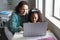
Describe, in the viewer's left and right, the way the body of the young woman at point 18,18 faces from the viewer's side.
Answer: facing the viewer and to the right of the viewer

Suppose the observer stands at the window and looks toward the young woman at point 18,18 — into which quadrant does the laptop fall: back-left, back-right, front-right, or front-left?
front-left

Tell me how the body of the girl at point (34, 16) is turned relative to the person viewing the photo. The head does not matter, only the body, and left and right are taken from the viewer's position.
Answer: facing the viewer

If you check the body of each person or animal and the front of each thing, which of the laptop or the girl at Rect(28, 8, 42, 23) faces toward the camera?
the girl

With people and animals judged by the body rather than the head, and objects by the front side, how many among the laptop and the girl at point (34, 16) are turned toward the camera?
1

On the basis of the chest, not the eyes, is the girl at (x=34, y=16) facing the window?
no

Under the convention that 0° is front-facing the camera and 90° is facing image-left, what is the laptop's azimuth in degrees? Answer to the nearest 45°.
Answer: approximately 180°

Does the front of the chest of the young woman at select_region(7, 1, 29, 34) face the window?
no

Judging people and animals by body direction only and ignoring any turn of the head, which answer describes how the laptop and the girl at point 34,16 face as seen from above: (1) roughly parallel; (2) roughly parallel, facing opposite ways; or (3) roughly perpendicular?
roughly parallel, facing opposite ways
